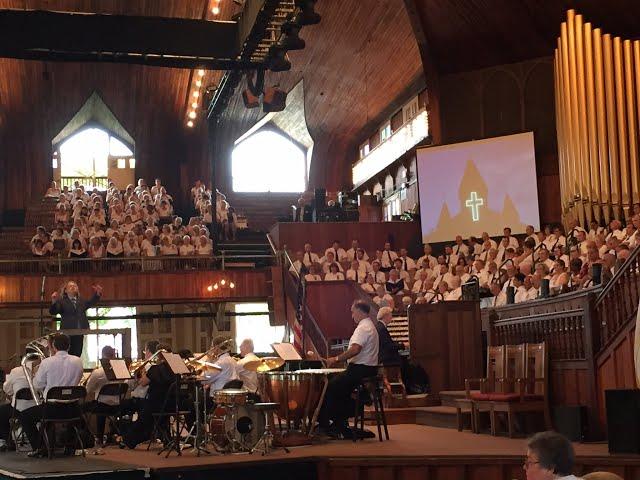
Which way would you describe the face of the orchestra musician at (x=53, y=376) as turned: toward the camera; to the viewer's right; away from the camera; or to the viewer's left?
away from the camera

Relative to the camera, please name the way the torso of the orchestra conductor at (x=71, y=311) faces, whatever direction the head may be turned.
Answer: toward the camera

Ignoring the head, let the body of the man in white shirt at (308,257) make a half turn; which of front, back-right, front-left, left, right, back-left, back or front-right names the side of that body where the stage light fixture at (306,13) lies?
back

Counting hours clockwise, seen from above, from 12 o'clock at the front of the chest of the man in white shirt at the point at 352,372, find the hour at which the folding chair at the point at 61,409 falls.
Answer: The folding chair is roughly at 12 o'clock from the man in white shirt.

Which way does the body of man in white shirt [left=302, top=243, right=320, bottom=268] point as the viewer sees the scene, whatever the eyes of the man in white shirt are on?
toward the camera

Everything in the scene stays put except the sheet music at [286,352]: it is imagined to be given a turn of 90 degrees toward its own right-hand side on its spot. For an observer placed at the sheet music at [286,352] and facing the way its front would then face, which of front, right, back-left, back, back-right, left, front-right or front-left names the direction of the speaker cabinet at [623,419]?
left

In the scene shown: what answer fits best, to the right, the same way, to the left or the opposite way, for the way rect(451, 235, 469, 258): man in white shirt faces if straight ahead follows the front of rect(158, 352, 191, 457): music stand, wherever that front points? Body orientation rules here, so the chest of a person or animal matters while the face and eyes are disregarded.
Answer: to the right

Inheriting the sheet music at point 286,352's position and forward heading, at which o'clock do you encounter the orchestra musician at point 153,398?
The orchestra musician is roughly at 5 o'clock from the sheet music.

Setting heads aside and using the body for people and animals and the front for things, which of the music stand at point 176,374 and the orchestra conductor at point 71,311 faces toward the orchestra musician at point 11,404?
the orchestra conductor at point 71,311

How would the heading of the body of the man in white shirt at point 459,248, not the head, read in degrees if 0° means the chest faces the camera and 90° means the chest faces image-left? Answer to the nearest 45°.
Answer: approximately 45°

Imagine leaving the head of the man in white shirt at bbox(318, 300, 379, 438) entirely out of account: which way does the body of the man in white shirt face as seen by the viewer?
to the viewer's left

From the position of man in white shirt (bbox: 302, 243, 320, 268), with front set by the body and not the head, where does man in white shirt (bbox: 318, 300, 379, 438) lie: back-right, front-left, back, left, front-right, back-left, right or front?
front

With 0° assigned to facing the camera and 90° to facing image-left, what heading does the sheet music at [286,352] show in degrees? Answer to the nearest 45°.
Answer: approximately 315°

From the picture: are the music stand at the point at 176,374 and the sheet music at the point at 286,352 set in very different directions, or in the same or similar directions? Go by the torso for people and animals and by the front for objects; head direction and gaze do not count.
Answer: same or similar directions

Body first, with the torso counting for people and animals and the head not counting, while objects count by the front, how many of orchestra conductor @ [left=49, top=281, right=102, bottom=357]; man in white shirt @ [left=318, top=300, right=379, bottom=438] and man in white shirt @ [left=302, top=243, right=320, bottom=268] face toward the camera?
2

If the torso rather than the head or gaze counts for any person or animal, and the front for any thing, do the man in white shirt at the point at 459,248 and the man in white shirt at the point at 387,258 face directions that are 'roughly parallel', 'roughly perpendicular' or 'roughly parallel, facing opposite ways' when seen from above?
roughly parallel

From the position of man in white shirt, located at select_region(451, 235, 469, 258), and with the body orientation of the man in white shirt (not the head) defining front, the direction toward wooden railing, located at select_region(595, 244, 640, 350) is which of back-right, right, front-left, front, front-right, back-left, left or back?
front-left
